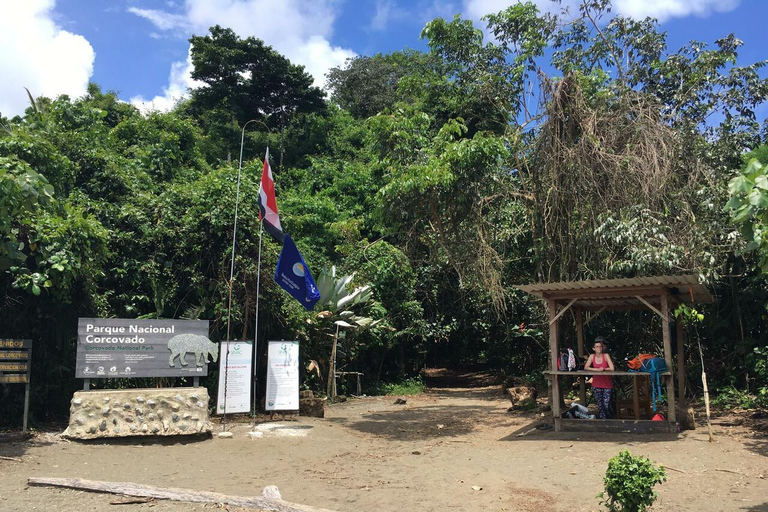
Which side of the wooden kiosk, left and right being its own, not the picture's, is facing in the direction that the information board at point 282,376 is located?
right

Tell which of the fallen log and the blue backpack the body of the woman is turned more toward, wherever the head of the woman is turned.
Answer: the fallen log

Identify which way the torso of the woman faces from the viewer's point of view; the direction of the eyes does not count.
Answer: toward the camera

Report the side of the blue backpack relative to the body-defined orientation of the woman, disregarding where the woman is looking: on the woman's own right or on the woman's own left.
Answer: on the woman's own left

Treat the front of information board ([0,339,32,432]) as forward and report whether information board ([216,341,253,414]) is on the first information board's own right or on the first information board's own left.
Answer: on the first information board's own left

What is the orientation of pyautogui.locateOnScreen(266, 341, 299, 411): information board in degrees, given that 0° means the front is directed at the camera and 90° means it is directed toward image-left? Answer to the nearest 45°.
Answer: approximately 0°

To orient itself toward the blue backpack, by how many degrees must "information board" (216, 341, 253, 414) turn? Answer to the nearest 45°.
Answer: approximately 90° to its left

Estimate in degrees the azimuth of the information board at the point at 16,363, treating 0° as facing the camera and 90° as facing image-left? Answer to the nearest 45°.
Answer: approximately 0°

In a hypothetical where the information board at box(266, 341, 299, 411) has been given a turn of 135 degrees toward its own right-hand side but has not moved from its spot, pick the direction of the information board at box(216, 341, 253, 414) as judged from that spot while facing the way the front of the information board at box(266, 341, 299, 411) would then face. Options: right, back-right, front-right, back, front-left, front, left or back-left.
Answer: left

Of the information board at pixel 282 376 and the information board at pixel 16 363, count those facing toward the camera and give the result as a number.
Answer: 2

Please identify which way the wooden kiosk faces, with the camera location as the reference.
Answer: facing the viewer
